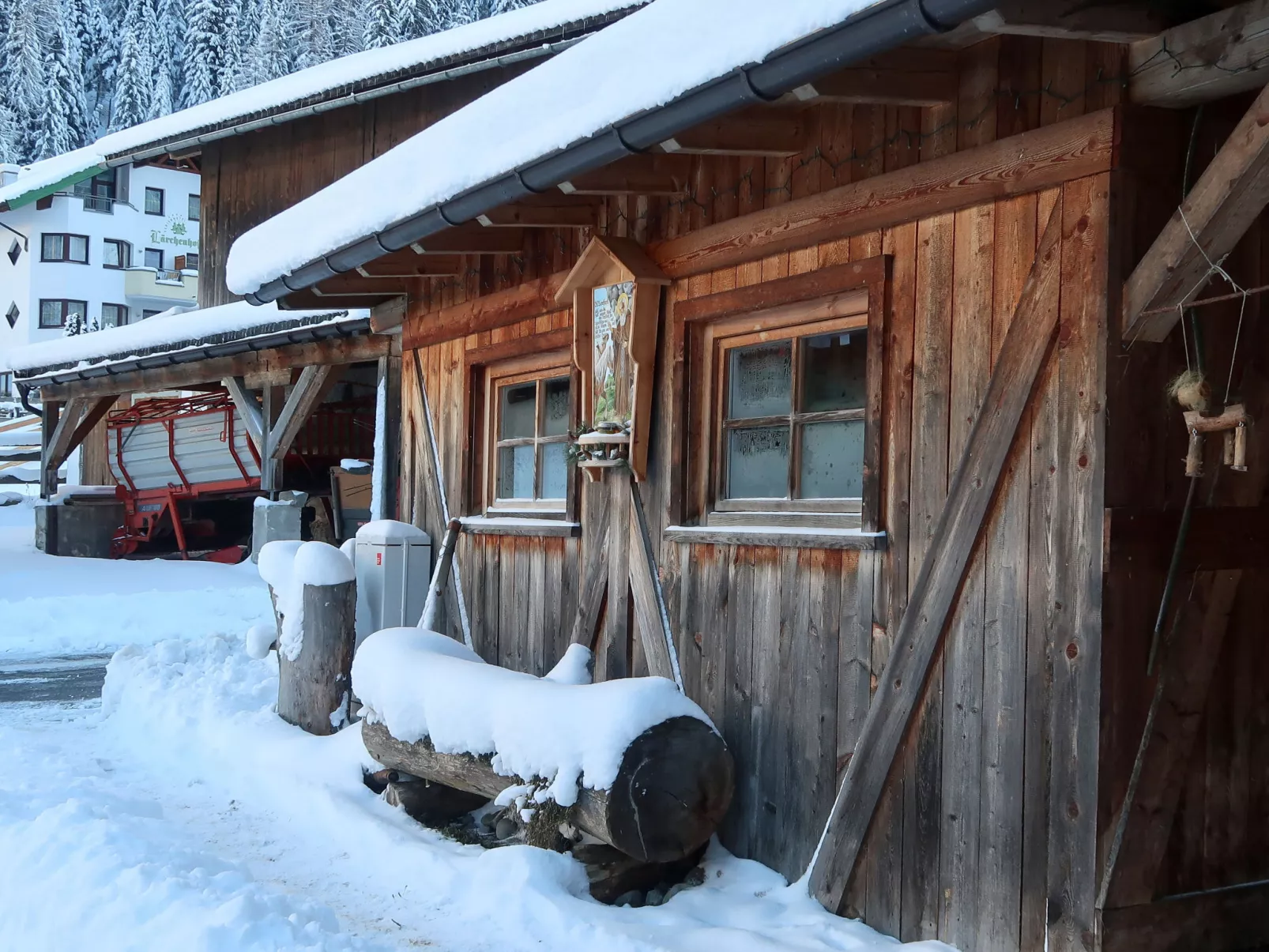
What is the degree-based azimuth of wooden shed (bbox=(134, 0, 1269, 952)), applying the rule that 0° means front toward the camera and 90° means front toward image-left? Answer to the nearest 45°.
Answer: approximately 45°

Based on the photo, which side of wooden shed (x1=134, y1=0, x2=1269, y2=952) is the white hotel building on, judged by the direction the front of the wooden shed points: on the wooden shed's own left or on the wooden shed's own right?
on the wooden shed's own right

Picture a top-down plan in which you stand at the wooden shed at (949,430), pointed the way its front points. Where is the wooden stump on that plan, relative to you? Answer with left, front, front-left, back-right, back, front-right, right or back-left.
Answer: right

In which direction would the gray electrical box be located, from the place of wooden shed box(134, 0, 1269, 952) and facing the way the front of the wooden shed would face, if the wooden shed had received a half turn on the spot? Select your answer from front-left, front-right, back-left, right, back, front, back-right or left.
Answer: left
